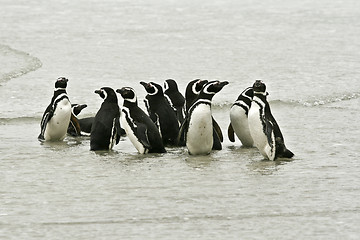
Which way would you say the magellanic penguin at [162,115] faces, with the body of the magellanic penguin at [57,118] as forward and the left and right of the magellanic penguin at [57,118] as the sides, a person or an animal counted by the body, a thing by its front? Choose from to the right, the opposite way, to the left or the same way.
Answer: the opposite way

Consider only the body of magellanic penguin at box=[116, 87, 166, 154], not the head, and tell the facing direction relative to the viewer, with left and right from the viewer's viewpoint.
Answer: facing to the left of the viewer

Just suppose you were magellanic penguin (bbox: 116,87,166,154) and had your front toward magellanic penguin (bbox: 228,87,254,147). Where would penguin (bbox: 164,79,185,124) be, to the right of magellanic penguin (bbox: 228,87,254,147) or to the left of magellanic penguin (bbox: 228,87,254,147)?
left

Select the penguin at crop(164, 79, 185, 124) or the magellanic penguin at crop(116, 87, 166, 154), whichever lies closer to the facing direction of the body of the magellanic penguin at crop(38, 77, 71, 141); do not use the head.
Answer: the magellanic penguin

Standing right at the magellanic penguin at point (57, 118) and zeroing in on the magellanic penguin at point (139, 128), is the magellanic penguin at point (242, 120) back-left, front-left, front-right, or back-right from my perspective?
front-left

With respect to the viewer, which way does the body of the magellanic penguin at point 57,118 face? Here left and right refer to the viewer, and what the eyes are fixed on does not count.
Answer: facing the viewer and to the right of the viewer

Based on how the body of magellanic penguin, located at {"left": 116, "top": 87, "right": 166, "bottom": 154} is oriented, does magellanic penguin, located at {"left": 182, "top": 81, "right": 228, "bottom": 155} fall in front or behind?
behind
